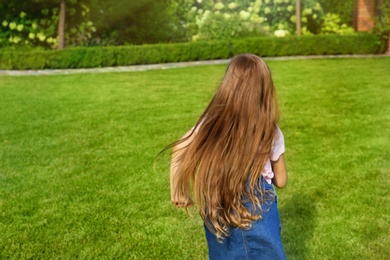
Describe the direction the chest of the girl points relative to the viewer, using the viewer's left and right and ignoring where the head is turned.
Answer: facing away from the viewer

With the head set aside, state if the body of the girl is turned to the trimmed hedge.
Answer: yes

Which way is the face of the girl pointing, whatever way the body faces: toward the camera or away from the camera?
away from the camera
